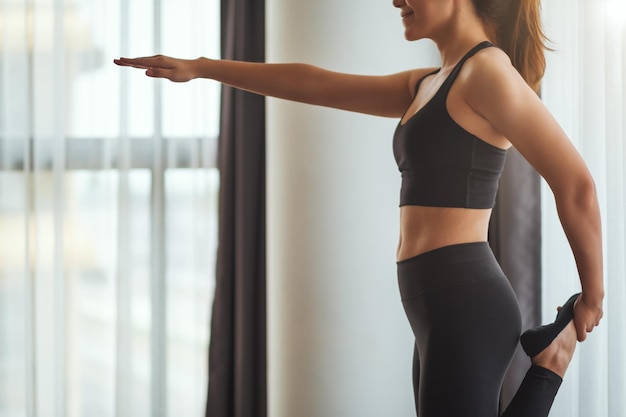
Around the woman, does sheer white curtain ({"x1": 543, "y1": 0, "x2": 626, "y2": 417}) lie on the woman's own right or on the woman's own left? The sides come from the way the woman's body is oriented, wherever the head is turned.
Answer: on the woman's own right

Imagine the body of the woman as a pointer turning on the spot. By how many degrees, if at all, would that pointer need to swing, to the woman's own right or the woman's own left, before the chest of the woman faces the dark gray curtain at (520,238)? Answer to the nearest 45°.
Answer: approximately 90° to the woman's own right

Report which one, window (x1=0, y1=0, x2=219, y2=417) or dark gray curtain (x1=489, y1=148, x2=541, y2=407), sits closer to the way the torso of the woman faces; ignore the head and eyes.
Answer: the window

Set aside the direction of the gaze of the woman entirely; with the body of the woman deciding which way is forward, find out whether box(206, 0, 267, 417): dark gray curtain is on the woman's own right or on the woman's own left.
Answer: on the woman's own right

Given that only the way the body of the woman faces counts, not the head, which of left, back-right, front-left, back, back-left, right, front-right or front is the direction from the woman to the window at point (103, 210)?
front-right

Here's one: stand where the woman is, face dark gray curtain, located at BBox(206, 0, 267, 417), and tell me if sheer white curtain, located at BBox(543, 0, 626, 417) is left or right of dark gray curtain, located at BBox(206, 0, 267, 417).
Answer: right

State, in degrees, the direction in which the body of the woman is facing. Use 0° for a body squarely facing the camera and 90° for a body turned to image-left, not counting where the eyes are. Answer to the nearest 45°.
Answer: approximately 90°

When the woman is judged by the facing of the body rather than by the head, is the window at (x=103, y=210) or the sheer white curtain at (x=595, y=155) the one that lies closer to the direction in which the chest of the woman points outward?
the window
